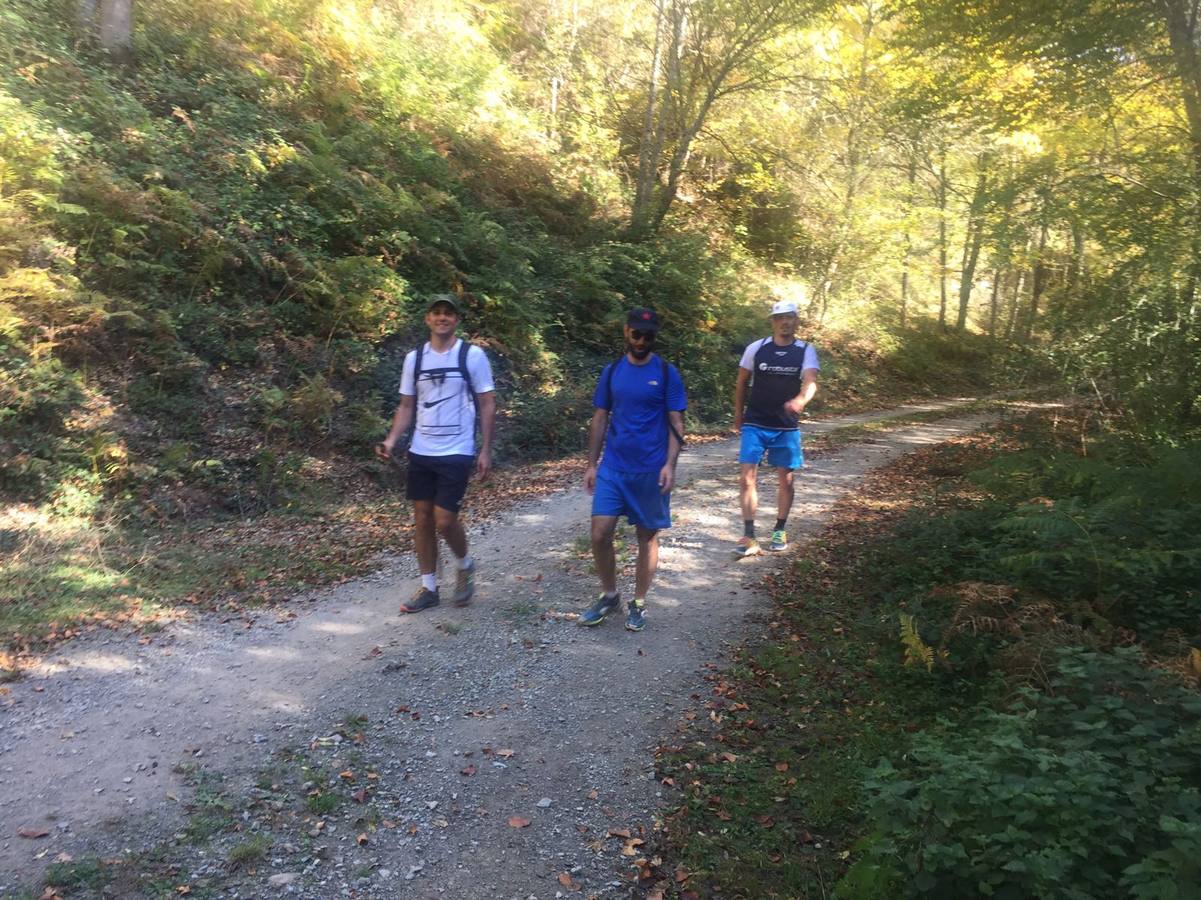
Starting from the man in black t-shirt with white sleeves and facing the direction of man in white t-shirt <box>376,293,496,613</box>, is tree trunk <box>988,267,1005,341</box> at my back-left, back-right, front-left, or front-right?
back-right

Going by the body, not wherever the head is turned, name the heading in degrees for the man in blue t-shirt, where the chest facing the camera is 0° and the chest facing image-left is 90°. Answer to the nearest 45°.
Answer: approximately 0°

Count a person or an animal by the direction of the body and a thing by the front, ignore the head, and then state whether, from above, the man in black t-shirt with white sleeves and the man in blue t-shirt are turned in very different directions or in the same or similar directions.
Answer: same or similar directions

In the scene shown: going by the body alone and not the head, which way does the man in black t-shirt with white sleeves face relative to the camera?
toward the camera

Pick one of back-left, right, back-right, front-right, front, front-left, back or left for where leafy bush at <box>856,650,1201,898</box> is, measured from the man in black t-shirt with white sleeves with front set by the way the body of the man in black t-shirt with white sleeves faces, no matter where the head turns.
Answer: front

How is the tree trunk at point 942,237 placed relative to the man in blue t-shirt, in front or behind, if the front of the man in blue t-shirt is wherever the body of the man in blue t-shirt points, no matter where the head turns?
behind

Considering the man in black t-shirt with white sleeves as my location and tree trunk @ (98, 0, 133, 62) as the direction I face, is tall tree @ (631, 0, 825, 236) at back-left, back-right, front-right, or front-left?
front-right

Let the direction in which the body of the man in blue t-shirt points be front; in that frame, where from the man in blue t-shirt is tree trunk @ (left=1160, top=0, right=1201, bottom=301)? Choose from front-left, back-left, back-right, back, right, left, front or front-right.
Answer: back-left

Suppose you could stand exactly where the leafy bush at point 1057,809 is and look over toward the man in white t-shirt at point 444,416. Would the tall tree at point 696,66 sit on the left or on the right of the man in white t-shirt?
right

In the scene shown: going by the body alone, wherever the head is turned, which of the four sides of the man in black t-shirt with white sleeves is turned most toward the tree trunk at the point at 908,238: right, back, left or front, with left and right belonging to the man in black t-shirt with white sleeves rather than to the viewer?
back

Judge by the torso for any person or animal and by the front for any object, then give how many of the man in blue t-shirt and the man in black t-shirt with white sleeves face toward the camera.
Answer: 2

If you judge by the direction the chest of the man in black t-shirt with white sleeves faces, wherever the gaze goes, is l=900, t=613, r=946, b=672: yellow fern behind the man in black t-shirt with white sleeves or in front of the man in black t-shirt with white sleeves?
in front
